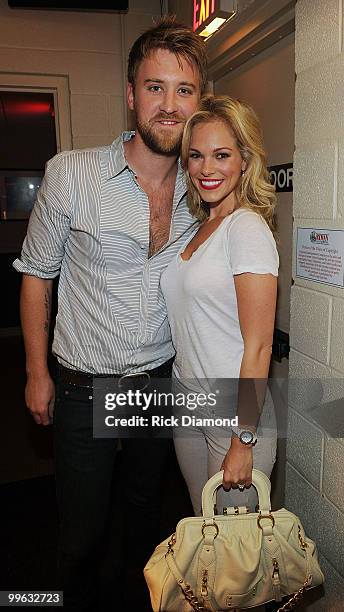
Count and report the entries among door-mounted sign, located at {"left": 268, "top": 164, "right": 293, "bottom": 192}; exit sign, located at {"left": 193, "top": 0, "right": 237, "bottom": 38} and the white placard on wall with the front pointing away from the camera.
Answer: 0

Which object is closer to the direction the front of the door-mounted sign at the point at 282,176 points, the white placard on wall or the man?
the man

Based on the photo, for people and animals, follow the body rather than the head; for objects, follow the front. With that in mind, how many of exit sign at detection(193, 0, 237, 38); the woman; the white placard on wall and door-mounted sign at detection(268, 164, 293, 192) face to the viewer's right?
0

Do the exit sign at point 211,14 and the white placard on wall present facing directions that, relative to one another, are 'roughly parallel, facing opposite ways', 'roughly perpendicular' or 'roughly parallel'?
roughly parallel

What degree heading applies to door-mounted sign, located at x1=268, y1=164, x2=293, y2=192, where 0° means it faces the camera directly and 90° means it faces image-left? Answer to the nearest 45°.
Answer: approximately 45°

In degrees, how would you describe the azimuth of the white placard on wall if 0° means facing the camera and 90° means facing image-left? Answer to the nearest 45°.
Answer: approximately 45°

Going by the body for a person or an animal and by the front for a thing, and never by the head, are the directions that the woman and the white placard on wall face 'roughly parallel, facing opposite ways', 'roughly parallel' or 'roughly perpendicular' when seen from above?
roughly parallel

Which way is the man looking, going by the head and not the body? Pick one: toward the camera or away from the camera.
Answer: toward the camera

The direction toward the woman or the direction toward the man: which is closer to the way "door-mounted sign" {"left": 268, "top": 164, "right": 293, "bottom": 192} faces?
the man

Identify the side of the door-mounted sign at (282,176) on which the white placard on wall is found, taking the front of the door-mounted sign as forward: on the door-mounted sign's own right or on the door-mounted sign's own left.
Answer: on the door-mounted sign's own left
